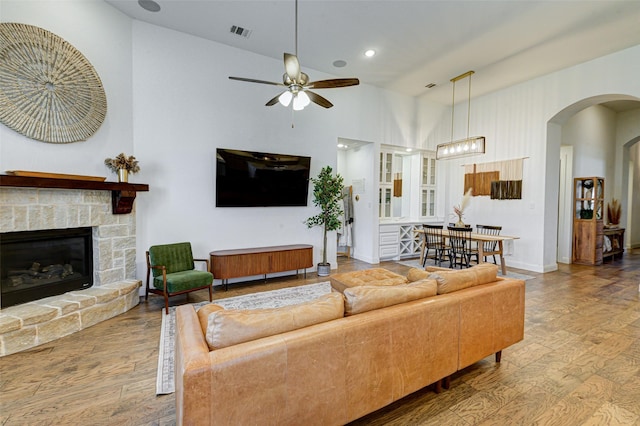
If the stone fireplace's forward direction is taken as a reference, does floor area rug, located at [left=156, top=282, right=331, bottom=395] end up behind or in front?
in front

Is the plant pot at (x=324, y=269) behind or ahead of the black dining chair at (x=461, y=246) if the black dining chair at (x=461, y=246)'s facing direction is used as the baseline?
behind

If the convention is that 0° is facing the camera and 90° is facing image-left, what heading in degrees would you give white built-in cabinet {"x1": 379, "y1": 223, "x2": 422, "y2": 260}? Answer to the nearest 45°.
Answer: approximately 315°

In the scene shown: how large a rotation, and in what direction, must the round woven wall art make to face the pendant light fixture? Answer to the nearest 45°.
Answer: approximately 45° to its left

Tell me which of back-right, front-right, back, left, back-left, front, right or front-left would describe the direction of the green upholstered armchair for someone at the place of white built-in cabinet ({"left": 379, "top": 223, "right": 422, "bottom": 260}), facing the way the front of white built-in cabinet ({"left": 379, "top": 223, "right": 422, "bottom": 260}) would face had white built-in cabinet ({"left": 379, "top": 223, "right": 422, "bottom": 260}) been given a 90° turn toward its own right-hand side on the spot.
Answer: front

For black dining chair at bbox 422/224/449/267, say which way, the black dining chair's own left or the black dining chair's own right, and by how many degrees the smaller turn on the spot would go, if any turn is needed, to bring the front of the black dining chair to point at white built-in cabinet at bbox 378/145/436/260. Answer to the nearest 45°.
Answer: approximately 90° to the black dining chair's own left

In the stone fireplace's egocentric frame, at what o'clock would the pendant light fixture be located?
The pendant light fixture is roughly at 11 o'clock from the stone fireplace.

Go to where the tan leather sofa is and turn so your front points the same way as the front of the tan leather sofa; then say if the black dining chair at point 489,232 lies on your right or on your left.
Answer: on your right

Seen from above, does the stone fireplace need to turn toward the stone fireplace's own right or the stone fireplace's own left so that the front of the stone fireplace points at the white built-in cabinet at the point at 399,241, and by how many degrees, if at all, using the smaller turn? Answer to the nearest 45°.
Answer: approximately 45° to the stone fireplace's own left

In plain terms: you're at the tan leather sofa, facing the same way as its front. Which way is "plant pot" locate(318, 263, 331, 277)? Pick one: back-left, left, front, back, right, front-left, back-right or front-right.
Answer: front-right

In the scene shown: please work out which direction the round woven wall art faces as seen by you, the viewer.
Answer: facing the viewer and to the right of the viewer

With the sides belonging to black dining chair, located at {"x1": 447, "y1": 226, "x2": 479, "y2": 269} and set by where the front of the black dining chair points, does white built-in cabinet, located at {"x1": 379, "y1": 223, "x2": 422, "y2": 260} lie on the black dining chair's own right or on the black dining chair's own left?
on the black dining chair's own left

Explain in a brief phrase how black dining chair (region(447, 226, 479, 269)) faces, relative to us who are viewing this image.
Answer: facing away from the viewer and to the right of the viewer

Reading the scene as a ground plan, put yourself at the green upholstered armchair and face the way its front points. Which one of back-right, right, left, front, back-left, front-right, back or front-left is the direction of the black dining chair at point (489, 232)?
front-left

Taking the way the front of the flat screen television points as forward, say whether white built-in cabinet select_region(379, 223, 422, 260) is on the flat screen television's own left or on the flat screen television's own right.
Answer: on the flat screen television's own left

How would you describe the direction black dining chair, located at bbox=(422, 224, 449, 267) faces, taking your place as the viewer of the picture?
facing away from the viewer and to the right of the viewer
